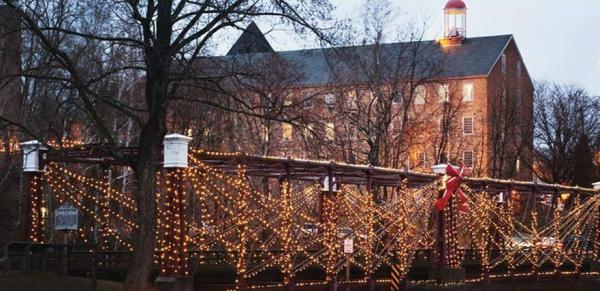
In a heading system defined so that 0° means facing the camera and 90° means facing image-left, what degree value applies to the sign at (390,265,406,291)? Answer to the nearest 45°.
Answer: approximately 0°
